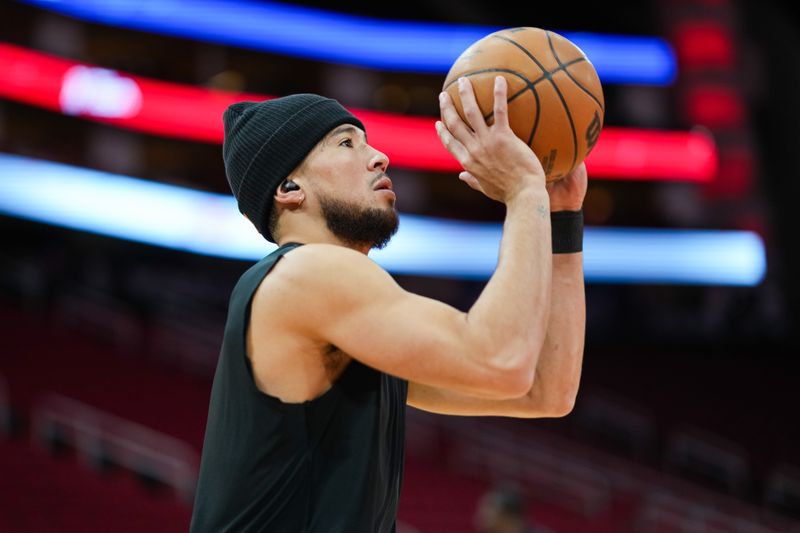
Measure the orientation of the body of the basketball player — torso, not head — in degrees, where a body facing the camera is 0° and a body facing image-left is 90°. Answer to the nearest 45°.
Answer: approximately 270°

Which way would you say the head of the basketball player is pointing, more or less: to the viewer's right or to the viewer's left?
to the viewer's right

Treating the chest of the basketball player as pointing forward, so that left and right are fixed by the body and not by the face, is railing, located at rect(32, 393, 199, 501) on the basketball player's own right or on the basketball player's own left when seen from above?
on the basketball player's own left
